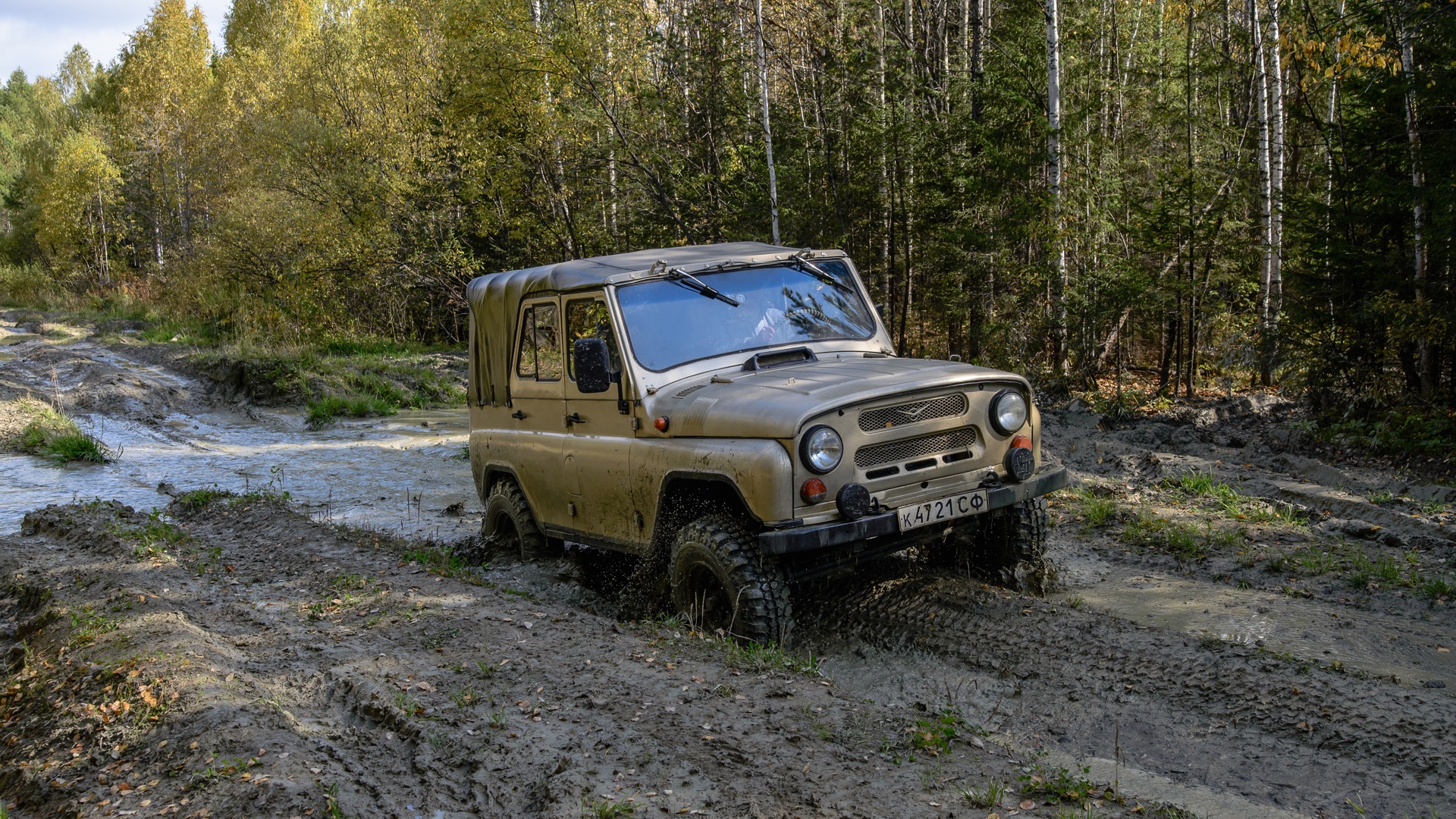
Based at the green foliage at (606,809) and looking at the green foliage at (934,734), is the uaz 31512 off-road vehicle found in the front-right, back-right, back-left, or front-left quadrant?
front-left

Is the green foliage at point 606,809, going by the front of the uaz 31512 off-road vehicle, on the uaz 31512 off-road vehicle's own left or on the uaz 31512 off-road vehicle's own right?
on the uaz 31512 off-road vehicle's own right

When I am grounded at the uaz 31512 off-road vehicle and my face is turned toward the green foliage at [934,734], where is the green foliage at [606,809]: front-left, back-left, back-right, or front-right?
front-right

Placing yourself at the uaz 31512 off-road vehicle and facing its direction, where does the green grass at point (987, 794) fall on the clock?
The green grass is roughly at 1 o'clock from the uaz 31512 off-road vehicle.

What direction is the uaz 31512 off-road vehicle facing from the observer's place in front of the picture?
facing the viewer and to the right of the viewer
